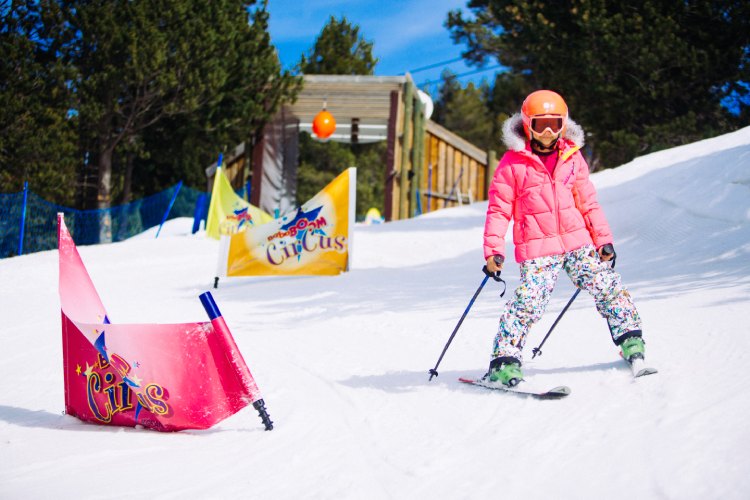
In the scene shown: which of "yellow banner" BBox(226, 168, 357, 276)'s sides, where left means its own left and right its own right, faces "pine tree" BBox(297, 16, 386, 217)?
back

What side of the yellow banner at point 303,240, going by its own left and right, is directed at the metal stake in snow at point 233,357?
front

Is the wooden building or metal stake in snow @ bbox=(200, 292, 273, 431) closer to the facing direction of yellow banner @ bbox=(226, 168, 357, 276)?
the metal stake in snow

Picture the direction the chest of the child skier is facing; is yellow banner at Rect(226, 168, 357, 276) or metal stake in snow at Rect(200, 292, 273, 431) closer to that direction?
the metal stake in snow

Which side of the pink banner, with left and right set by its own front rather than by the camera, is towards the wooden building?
back

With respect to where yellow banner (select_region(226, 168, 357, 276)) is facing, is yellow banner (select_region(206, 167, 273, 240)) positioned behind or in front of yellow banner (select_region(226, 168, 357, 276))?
behind

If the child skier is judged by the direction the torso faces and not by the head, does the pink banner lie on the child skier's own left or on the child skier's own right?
on the child skier's own right

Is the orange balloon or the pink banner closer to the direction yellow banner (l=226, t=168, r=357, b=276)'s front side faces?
the pink banner

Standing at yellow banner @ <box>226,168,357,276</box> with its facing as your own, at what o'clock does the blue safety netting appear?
The blue safety netting is roughly at 5 o'clock from the yellow banner.

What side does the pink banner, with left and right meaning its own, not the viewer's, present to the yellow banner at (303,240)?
back

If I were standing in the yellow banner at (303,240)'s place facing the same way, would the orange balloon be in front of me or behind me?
behind

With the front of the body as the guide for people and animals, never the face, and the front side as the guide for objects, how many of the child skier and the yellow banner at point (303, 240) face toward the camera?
2

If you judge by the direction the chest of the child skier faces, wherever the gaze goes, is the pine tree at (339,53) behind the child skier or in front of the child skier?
behind

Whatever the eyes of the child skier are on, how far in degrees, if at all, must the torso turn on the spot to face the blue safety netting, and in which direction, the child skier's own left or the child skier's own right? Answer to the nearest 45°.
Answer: approximately 135° to the child skier's own right
